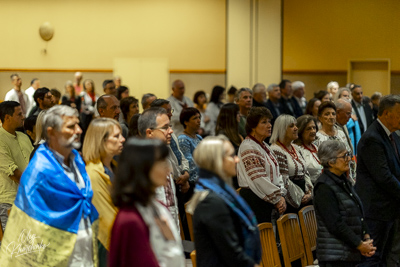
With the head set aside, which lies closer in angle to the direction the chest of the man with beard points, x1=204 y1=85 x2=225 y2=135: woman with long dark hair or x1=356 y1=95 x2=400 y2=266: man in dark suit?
the man in dark suit

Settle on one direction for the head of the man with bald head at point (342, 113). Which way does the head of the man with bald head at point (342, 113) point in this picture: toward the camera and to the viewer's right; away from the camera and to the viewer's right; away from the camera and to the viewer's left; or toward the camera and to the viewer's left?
toward the camera and to the viewer's right

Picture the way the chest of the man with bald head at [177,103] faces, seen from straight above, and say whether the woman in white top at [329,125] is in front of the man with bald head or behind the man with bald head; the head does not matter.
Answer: in front

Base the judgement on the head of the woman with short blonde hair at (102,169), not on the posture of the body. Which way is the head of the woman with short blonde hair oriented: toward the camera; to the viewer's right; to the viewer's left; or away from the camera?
to the viewer's right

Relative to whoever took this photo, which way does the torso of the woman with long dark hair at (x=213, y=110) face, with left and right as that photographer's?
facing to the right of the viewer

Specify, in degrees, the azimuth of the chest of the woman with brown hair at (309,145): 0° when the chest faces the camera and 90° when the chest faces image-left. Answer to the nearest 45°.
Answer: approximately 315°

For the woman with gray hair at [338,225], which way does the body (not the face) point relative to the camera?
to the viewer's right
